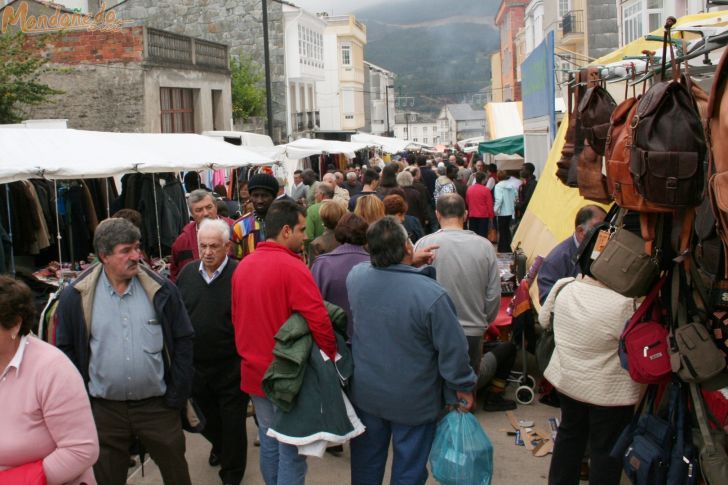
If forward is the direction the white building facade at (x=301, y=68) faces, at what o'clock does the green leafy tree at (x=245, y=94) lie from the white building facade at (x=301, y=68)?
The green leafy tree is roughly at 2 o'clock from the white building facade.

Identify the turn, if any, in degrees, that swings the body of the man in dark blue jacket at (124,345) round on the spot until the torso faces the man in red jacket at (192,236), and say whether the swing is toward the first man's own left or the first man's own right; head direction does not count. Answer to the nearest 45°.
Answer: approximately 180°

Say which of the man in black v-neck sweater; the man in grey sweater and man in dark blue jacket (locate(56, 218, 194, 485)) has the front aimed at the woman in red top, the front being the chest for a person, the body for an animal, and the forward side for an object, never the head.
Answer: the man in grey sweater

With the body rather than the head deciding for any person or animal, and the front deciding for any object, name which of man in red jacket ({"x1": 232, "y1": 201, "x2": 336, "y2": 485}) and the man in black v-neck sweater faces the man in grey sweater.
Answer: the man in red jacket

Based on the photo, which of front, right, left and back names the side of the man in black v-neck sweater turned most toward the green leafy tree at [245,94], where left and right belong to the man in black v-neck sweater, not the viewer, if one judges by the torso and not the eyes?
back

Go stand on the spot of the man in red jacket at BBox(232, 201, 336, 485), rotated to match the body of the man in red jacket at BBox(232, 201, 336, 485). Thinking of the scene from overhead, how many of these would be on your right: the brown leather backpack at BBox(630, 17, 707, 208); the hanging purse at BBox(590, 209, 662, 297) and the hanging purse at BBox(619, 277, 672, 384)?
3

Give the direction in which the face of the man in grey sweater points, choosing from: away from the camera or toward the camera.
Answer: away from the camera

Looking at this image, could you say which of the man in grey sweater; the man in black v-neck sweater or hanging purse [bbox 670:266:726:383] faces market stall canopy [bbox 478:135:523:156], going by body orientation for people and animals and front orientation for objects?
the man in grey sweater

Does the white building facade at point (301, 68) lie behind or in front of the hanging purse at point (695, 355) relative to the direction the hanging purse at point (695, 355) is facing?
behind
